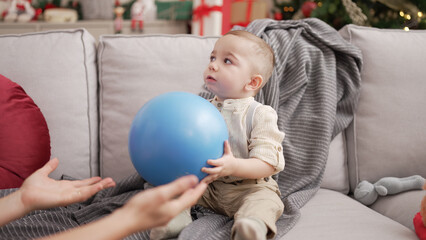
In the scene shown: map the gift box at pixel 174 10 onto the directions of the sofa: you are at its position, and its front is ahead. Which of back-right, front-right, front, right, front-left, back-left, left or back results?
back

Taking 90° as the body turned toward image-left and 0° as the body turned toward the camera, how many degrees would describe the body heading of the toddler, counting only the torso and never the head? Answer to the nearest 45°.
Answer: approximately 45°

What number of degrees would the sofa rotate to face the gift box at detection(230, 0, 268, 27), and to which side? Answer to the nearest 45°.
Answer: approximately 180°

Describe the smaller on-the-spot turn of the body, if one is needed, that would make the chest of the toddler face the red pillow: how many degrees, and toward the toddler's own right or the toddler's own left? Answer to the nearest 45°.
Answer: approximately 45° to the toddler's own right

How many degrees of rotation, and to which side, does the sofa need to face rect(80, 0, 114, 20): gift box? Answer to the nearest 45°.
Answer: approximately 180°

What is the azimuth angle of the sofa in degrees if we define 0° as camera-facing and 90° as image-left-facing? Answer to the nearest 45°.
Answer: approximately 0°

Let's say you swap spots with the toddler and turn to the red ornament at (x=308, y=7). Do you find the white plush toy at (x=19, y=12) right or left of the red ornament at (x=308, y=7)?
left

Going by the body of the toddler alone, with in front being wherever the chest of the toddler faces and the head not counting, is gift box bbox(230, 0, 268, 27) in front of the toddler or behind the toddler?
behind
